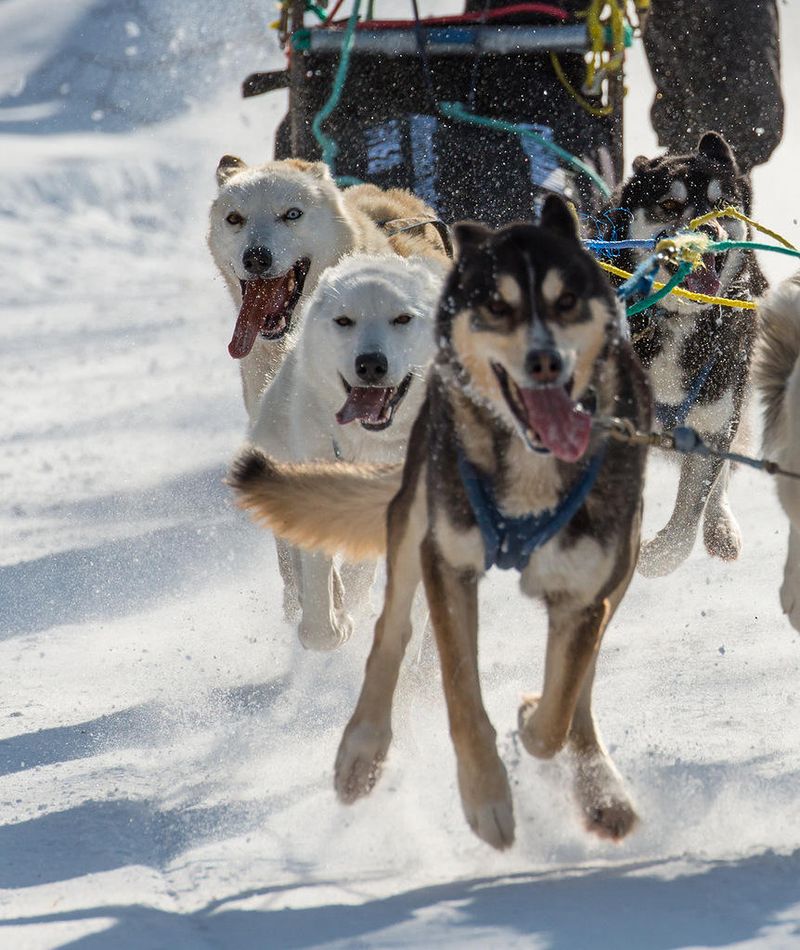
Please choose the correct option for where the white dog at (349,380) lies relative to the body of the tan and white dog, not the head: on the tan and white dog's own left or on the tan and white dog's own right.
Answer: on the tan and white dog's own left

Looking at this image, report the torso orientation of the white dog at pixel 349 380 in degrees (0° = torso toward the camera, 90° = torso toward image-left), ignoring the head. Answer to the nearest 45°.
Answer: approximately 0°

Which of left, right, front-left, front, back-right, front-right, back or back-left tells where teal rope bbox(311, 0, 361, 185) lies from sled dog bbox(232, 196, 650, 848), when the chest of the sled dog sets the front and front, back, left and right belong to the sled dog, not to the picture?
back

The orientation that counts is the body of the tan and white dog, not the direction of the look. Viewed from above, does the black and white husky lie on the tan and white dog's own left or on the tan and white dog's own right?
on the tan and white dog's own left

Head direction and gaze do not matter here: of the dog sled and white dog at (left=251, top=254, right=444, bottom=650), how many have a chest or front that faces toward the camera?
2

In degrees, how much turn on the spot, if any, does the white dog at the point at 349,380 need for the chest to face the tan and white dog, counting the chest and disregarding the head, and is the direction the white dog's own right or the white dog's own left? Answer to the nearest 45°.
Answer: approximately 180°

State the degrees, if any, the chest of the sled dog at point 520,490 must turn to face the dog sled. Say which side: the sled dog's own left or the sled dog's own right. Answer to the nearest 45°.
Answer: approximately 180°

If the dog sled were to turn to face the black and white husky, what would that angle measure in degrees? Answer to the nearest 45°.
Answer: approximately 45° to its left

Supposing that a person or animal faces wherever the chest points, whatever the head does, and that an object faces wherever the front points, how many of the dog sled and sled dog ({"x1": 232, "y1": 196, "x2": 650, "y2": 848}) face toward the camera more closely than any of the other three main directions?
2
